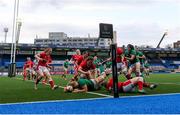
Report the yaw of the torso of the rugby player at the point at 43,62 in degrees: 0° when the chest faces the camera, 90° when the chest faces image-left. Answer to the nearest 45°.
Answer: approximately 315°

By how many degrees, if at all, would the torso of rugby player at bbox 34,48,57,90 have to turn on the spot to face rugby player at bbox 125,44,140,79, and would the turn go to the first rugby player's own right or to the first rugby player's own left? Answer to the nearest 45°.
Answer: approximately 45° to the first rugby player's own left

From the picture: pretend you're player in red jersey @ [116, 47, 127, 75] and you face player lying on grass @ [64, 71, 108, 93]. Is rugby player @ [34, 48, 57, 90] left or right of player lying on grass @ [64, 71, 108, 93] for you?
right

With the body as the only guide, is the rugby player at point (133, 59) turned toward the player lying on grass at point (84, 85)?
yes

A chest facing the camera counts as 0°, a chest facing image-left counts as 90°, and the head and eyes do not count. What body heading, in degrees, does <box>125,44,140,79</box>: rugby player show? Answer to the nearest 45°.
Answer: approximately 45°
